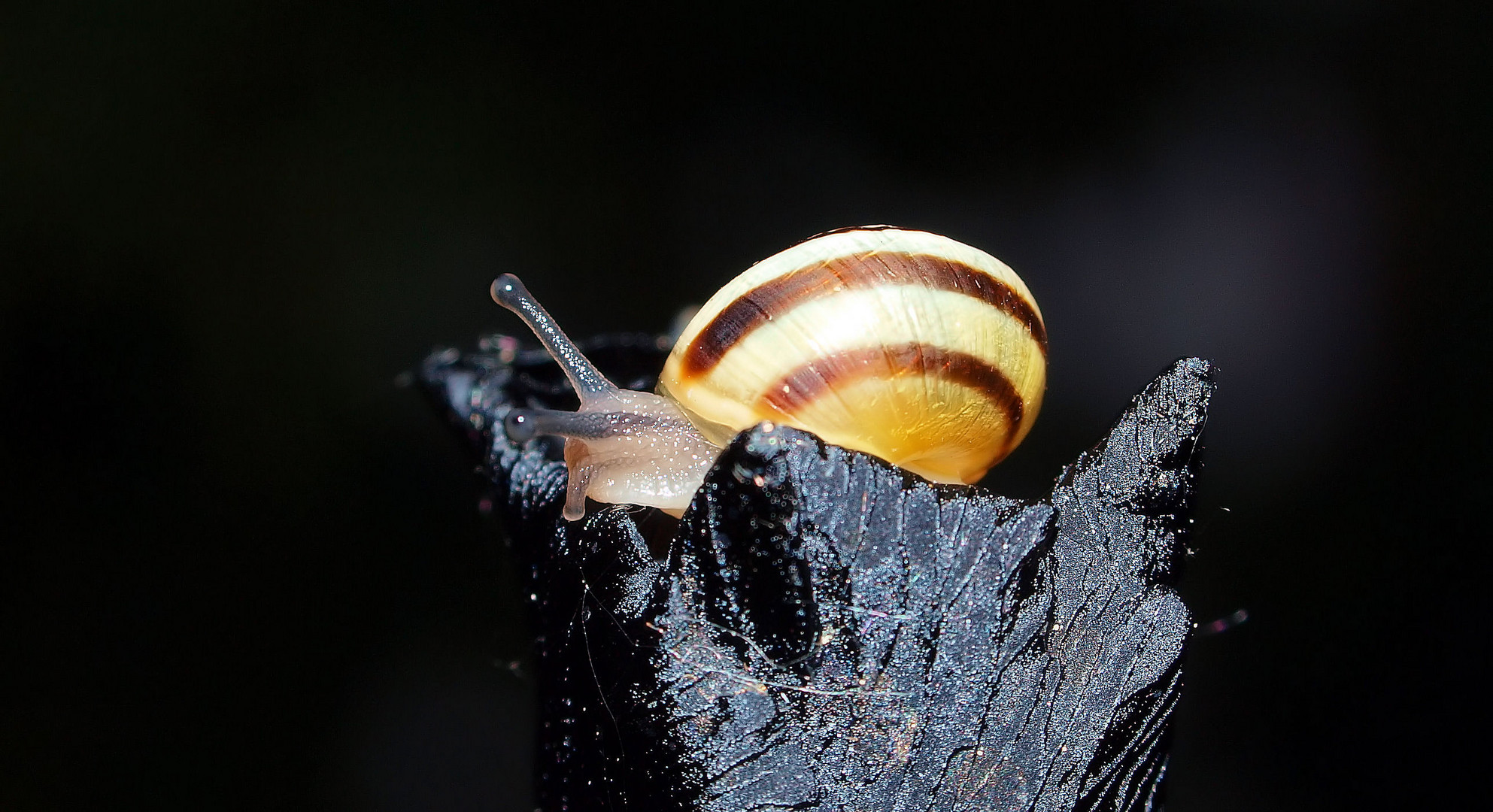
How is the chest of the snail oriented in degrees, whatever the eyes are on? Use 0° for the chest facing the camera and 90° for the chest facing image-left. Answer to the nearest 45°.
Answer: approximately 90°
